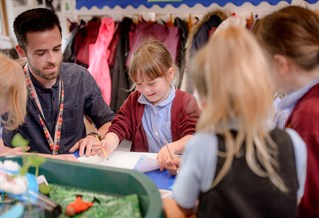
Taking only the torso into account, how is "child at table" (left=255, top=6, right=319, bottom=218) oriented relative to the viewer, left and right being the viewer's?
facing away from the viewer and to the left of the viewer

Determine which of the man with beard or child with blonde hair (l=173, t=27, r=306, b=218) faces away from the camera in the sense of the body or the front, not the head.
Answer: the child with blonde hair

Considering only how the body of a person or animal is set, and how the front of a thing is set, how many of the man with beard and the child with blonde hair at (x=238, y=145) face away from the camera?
1

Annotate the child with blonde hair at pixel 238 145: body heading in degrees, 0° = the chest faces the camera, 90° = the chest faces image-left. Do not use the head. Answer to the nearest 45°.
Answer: approximately 180°

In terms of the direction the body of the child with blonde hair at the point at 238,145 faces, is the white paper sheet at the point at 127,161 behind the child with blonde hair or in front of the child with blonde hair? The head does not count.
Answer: in front

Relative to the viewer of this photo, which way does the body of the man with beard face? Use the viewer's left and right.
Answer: facing the viewer and to the right of the viewer

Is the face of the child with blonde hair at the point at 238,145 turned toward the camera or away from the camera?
away from the camera
